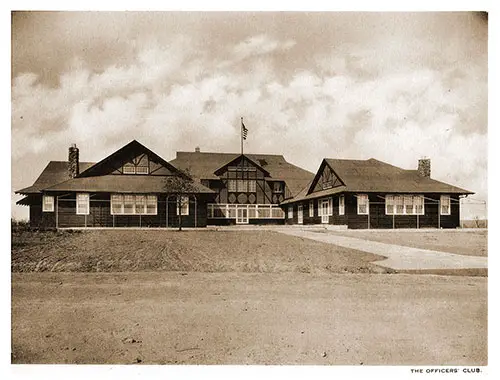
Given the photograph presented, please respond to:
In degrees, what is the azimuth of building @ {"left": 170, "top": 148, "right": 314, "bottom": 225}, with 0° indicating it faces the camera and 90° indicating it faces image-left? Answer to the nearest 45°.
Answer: approximately 0°

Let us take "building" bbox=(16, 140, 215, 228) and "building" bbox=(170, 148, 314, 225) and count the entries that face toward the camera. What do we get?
2
